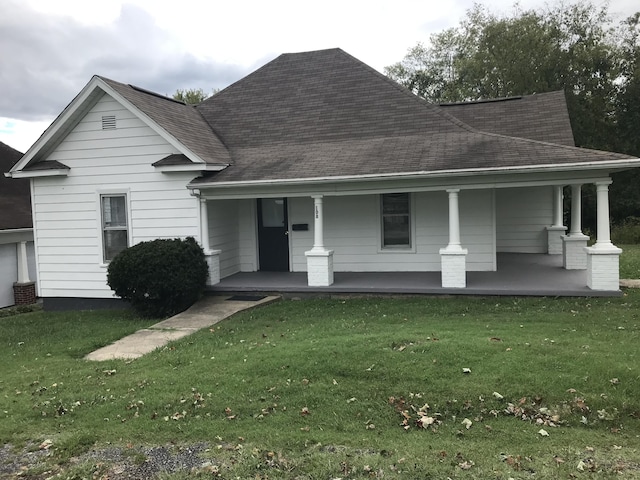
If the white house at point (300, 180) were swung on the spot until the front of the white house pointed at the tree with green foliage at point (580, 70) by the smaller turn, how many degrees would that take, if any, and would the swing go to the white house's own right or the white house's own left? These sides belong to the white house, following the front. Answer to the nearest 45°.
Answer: approximately 135° to the white house's own left

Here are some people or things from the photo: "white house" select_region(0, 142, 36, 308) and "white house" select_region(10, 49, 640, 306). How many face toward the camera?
2

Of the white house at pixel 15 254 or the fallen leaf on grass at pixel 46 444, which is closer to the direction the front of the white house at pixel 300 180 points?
the fallen leaf on grass

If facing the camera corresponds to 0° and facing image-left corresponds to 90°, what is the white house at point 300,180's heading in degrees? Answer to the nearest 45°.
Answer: approximately 0°

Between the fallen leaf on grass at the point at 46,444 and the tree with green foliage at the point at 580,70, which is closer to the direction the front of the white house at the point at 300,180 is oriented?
the fallen leaf on grass

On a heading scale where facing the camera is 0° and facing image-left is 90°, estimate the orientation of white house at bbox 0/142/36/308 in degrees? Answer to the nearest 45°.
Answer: approximately 0°

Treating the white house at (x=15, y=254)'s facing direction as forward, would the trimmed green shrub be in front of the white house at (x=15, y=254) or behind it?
in front

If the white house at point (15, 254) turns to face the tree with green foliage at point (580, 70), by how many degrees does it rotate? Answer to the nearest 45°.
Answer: approximately 90° to its left

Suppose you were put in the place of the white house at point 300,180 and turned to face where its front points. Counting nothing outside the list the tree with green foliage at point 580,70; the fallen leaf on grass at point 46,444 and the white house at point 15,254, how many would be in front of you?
1

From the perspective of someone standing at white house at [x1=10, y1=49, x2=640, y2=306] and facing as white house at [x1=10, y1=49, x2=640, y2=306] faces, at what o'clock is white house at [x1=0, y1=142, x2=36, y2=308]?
white house at [x1=0, y1=142, x2=36, y2=308] is roughly at 4 o'clock from white house at [x1=10, y1=49, x2=640, y2=306].

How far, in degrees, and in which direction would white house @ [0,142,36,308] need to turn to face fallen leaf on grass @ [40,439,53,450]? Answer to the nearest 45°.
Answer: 0° — it already faces it

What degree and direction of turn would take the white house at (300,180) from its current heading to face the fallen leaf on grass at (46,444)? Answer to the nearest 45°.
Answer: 0° — it already faces it
